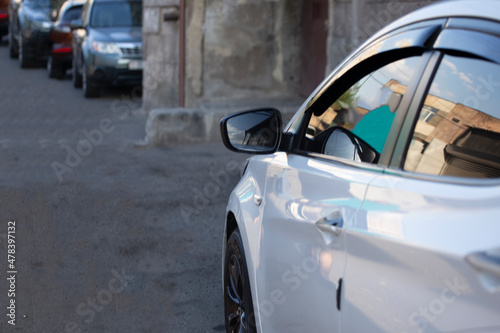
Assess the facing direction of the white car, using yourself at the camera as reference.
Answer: facing away from the viewer and to the left of the viewer

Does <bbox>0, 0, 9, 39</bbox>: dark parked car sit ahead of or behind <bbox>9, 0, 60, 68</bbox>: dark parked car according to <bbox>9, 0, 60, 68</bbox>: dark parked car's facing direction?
behind

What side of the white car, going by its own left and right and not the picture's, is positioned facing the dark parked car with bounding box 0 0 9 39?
front

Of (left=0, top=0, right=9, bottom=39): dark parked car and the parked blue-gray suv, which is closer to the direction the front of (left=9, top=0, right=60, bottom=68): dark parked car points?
the parked blue-gray suv

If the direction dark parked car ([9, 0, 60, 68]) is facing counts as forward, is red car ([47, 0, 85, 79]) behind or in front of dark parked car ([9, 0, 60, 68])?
in front

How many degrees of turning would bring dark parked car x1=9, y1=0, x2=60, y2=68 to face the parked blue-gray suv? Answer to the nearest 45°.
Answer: approximately 45° to its right

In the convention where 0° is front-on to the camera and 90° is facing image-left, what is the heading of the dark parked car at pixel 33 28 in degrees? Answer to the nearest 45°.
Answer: approximately 315°

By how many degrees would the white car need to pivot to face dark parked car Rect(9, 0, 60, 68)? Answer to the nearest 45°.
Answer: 0° — it already faces it

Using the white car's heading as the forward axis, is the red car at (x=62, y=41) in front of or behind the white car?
in front
